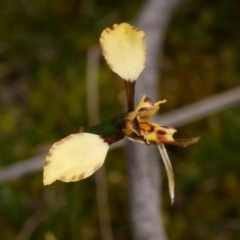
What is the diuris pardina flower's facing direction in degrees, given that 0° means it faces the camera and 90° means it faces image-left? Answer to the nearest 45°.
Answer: approximately 270°
